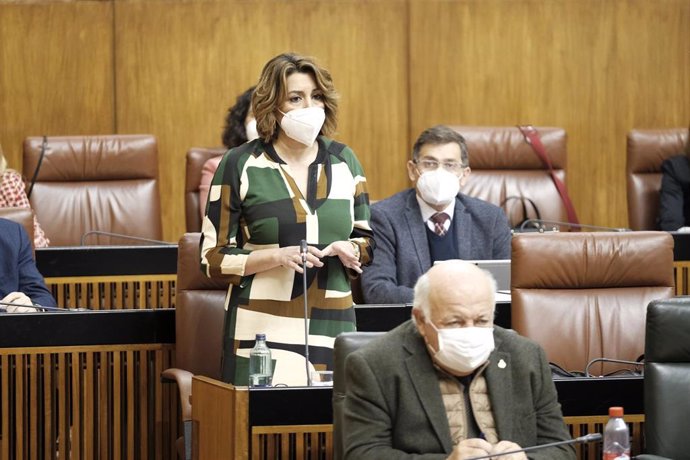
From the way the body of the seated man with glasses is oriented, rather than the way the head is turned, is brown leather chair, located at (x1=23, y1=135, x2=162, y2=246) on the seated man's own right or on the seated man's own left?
on the seated man's own right

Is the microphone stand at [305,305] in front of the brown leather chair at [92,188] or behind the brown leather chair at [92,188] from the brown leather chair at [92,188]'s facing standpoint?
in front

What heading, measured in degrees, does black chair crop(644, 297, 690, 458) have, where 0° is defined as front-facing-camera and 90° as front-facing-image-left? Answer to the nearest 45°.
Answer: approximately 0°

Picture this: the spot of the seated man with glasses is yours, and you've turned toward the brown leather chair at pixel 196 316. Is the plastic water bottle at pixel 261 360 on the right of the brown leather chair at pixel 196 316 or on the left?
left

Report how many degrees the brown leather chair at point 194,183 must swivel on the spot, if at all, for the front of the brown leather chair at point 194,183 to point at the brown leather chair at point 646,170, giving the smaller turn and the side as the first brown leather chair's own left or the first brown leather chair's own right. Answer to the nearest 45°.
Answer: approximately 90° to the first brown leather chair's own left

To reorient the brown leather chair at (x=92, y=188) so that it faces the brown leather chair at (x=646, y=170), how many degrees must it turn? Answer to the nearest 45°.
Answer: approximately 90° to its left
